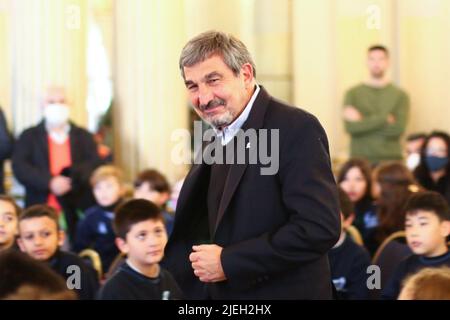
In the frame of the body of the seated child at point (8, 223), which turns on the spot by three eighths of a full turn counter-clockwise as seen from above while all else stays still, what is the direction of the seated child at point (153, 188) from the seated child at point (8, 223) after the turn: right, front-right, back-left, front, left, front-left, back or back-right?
front

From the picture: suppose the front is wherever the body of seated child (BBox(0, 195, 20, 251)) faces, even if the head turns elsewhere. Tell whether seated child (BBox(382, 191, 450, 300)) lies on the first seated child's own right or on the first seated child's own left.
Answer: on the first seated child's own left

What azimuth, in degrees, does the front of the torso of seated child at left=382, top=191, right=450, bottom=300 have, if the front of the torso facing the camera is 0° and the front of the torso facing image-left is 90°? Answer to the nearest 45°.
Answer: approximately 45°

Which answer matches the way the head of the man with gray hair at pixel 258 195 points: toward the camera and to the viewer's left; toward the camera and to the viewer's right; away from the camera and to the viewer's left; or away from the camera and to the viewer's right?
toward the camera and to the viewer's left

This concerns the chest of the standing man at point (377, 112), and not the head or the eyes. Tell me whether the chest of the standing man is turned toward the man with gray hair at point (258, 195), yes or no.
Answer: yes

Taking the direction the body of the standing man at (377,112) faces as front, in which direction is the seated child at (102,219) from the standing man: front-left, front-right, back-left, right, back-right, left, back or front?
front-right

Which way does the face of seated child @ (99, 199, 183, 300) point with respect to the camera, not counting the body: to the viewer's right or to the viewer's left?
to the viewer's right

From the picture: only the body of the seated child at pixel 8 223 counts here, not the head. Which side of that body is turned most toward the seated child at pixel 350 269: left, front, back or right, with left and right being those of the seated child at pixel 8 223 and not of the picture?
left

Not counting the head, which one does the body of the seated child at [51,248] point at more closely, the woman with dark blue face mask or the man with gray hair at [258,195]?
the man with gray hair

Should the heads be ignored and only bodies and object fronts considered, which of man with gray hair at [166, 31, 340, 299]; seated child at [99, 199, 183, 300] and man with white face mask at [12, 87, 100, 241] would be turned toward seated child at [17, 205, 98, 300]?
the man with white face mask

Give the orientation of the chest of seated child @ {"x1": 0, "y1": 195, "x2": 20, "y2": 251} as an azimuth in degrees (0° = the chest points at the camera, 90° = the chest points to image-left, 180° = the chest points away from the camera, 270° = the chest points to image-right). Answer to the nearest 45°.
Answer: approximately 0°

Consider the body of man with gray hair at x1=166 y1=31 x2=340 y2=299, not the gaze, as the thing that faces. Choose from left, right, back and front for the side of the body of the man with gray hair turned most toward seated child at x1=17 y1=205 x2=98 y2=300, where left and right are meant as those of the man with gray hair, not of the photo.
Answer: right

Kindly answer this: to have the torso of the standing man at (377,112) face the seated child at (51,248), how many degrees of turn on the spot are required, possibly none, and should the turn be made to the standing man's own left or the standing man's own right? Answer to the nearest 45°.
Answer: approximately 45° to the standing man's own right
